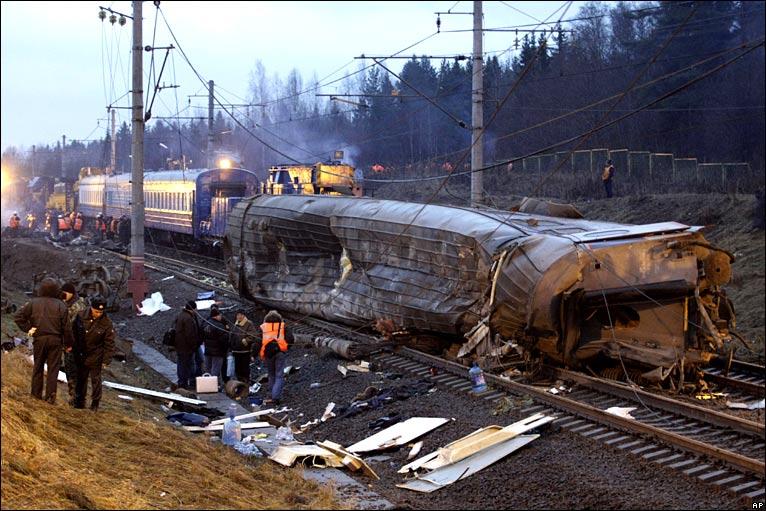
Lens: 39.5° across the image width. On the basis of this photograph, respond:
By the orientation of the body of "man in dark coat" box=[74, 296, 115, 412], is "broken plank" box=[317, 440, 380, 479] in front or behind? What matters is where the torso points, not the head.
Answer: in front

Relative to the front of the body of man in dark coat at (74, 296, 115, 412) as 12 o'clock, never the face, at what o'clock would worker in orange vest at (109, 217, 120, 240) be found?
The worker in orange vest is roughly at 6 o'clock from the man in dark coat.

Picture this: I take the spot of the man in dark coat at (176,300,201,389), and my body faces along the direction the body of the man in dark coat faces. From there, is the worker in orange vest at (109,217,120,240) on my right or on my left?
on my left

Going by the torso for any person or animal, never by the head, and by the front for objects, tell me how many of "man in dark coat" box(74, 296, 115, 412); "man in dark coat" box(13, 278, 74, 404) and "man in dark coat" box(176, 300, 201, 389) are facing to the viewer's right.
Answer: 1

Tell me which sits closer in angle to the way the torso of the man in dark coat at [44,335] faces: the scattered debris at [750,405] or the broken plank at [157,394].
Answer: the broken plank
